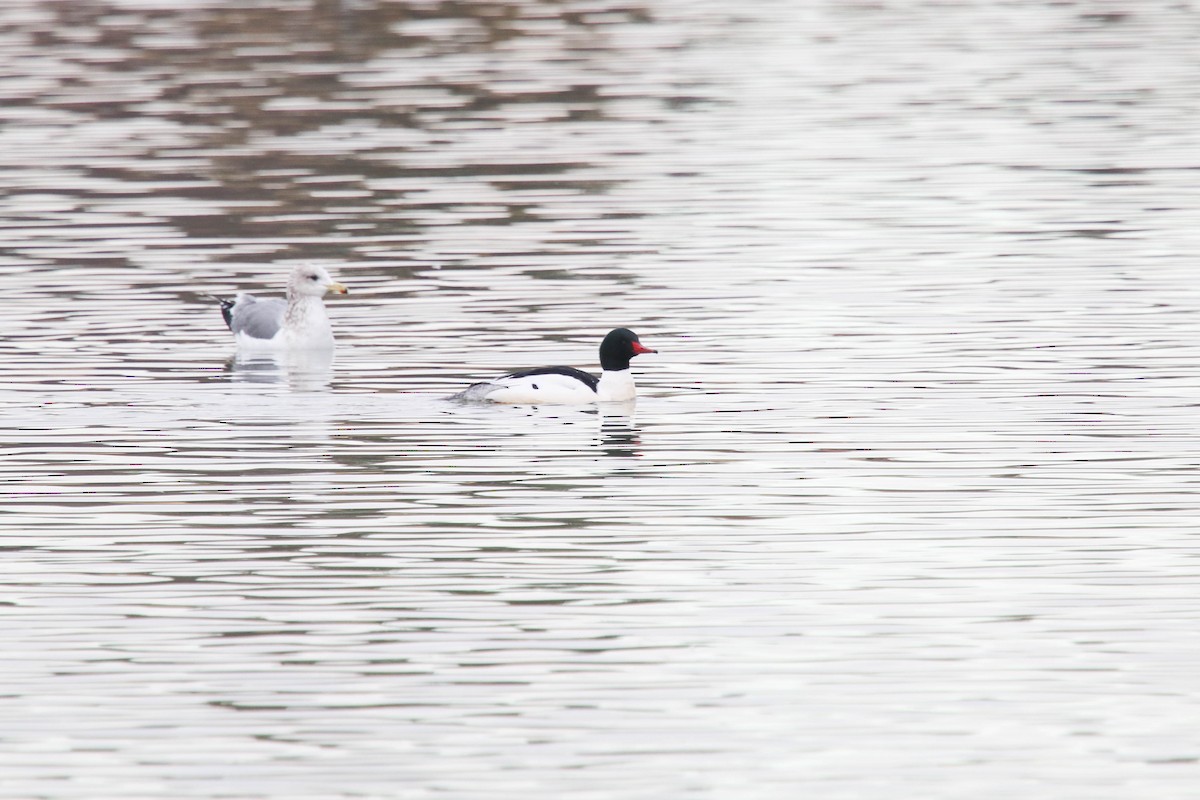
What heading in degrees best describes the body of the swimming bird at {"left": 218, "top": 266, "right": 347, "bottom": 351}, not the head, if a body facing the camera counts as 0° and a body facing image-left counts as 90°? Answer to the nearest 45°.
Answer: approximately 315°
